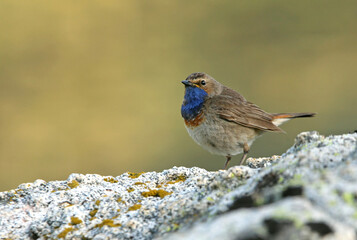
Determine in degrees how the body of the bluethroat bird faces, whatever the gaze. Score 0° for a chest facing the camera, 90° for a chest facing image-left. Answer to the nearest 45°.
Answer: approximately 90°
